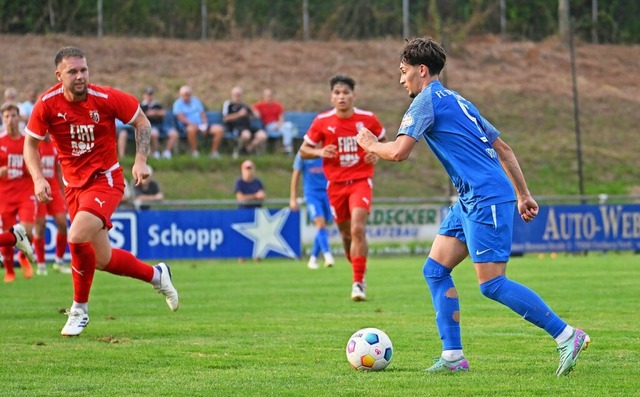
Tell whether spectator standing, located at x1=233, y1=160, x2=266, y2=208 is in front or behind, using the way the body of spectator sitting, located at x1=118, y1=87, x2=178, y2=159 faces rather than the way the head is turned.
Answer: in front

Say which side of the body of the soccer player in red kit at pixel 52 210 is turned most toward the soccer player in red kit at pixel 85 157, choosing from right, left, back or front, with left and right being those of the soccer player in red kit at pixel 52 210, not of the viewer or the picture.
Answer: front

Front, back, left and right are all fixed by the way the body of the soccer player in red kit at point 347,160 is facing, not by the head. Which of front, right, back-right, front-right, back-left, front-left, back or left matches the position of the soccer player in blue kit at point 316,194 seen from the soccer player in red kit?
back

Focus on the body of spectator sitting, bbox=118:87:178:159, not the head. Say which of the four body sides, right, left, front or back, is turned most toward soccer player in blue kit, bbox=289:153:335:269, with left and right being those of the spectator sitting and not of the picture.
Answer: front

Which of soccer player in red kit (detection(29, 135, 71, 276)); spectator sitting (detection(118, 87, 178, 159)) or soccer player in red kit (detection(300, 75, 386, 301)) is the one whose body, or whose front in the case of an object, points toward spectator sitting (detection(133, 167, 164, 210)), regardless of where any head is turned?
spectator sitting (detection(118, 87, 178, 159))

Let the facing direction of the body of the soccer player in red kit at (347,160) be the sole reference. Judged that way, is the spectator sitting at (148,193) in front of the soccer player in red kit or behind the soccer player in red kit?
behind

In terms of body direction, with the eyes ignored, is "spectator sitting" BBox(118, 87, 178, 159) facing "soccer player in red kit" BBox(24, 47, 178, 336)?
yes

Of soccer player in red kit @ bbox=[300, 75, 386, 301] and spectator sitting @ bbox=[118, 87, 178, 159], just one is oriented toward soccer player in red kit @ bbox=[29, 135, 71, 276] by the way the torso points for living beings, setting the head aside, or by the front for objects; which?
the spectator sitting

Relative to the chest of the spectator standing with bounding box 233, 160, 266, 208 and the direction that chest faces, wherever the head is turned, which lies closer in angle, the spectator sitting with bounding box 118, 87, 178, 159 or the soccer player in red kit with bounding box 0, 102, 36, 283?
the soccer player in red kit

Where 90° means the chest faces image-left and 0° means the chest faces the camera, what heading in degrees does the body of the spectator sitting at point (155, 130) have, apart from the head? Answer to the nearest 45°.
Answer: approximately 0°

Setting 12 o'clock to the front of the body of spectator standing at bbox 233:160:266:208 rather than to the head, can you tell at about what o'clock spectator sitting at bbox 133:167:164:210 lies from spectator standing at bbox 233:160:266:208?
spectator sitting at bbox 133:167:164:210 is roughly at 3 o'clock from spectator standing at bbox 233:160:266:208.
